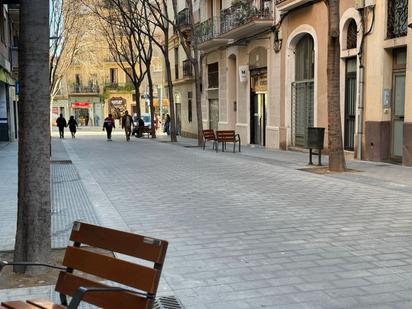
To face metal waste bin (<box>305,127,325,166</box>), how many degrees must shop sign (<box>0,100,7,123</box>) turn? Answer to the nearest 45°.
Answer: approximately 45° to its left

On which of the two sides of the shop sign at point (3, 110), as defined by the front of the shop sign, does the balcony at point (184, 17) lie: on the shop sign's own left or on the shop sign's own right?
on the shop sign's own left

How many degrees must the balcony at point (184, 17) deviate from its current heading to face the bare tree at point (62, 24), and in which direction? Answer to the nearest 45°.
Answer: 0° — it already faces it

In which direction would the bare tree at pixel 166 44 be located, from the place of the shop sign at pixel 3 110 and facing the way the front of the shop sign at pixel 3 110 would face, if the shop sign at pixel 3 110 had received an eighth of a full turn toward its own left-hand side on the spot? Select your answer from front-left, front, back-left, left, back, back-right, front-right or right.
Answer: front-left

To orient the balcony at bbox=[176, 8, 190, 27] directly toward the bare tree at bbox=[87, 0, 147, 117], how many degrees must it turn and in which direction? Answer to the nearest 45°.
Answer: approximately 45° to its right

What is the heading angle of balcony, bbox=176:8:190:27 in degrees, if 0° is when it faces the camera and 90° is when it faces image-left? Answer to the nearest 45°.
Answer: approximately 45°

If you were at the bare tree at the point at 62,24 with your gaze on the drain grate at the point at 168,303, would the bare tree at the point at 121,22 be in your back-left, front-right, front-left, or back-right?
back-left

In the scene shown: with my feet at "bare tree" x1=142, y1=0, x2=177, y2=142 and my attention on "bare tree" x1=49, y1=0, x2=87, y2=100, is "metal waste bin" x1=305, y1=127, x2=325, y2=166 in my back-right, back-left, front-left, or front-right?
back-left

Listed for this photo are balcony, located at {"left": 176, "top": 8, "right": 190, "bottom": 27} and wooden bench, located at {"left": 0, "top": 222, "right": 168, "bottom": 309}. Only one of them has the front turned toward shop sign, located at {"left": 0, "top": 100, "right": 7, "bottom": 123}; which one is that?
the balcony

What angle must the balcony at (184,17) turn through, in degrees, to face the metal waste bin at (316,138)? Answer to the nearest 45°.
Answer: approximately 45° to its left
